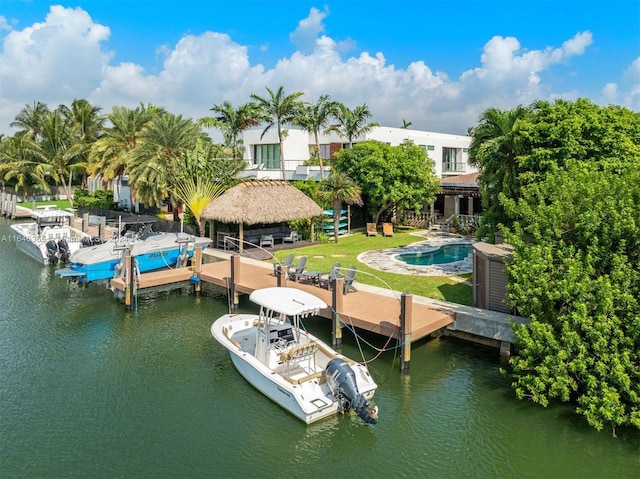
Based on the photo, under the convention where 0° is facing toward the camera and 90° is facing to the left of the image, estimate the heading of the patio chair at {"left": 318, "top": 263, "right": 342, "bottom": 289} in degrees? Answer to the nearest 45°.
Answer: approximately 45°

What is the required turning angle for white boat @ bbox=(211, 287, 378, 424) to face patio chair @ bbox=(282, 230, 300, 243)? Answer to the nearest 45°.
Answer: approximately 45° to its right

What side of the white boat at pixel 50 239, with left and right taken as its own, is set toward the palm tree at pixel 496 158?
back

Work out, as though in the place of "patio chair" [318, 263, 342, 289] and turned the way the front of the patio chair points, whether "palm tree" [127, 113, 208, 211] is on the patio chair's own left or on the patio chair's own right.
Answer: on the patio chair's own right

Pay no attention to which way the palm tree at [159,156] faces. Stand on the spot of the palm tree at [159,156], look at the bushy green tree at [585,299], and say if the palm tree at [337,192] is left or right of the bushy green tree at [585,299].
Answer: left

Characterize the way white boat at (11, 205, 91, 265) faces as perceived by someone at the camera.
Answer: facing away from the viewer and to the left of the viewer

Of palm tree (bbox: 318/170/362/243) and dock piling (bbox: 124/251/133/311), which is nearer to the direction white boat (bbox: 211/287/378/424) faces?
the dock piling

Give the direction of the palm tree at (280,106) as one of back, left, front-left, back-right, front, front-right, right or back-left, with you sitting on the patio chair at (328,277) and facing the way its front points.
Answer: back-right

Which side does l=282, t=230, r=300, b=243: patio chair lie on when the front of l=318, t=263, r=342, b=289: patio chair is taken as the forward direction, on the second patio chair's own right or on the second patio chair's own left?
on the second patio chair's own right

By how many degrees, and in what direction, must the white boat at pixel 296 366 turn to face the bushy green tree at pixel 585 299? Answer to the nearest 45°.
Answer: approximately 135° to its right

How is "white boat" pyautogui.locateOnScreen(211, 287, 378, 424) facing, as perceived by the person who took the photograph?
facing away from the viewer and to the left of the viewer
